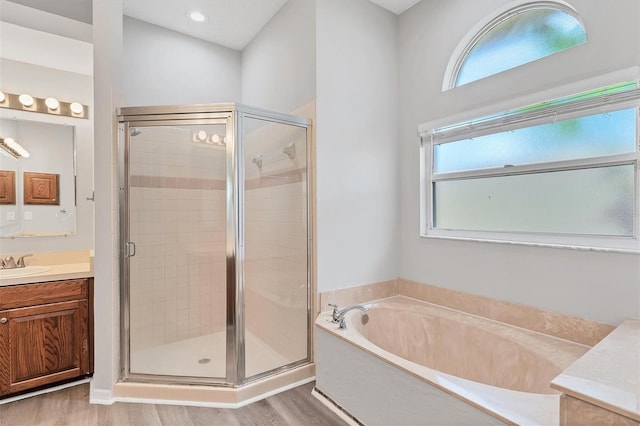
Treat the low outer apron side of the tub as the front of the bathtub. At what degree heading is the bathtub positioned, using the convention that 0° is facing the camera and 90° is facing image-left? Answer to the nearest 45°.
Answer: approximately 45°

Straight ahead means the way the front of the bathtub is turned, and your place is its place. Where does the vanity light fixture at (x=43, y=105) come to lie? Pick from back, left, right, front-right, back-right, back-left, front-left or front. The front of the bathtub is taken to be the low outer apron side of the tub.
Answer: front-right

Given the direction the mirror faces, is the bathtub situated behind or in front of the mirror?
in front

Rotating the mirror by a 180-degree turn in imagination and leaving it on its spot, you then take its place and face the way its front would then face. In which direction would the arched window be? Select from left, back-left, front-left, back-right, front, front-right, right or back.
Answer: back-right

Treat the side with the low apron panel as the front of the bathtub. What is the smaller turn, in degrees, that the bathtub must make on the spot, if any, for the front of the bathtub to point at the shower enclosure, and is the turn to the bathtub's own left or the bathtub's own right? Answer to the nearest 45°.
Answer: approximately 45° to the bathtub's own right

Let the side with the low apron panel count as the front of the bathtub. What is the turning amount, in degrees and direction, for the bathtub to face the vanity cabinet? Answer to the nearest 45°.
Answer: approximately 45° to its right

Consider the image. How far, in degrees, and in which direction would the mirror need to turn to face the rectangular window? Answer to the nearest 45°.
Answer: approximately 45° to its left

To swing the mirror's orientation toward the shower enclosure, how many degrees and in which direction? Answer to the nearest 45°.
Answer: approximately 45° to its left
